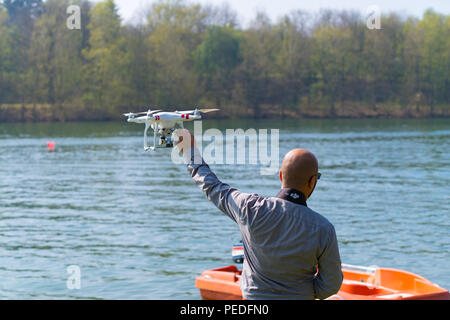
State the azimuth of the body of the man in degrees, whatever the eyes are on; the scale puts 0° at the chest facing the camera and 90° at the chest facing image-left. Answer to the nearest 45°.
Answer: approximately 180°

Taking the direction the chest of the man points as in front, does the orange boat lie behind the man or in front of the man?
in front

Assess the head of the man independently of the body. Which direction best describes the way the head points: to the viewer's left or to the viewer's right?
to the viewer's right
